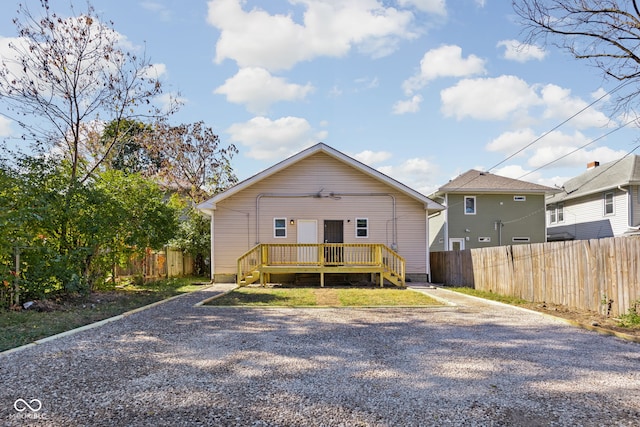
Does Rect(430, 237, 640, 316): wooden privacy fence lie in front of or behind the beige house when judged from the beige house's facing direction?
in front

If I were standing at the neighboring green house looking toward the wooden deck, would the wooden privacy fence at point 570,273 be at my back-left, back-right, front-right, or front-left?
front-left

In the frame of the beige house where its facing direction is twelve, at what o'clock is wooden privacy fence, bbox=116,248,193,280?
The wooden privacy fence is roughly at 3 o'clock from the beige house.

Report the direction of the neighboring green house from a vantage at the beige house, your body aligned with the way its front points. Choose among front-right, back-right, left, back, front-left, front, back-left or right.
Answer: back-left

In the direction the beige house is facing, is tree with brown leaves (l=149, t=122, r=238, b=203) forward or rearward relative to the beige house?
rearward

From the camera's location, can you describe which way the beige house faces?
facing the viewer

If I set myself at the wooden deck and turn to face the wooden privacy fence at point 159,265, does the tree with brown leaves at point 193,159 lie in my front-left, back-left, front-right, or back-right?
front-right

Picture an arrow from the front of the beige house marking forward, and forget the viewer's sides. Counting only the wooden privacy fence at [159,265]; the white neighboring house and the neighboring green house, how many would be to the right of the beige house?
1

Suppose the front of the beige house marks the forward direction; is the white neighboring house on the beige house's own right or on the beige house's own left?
on the beige house's own left

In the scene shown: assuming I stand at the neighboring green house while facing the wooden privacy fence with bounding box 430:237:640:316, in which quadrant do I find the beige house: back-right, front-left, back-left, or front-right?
front-right
